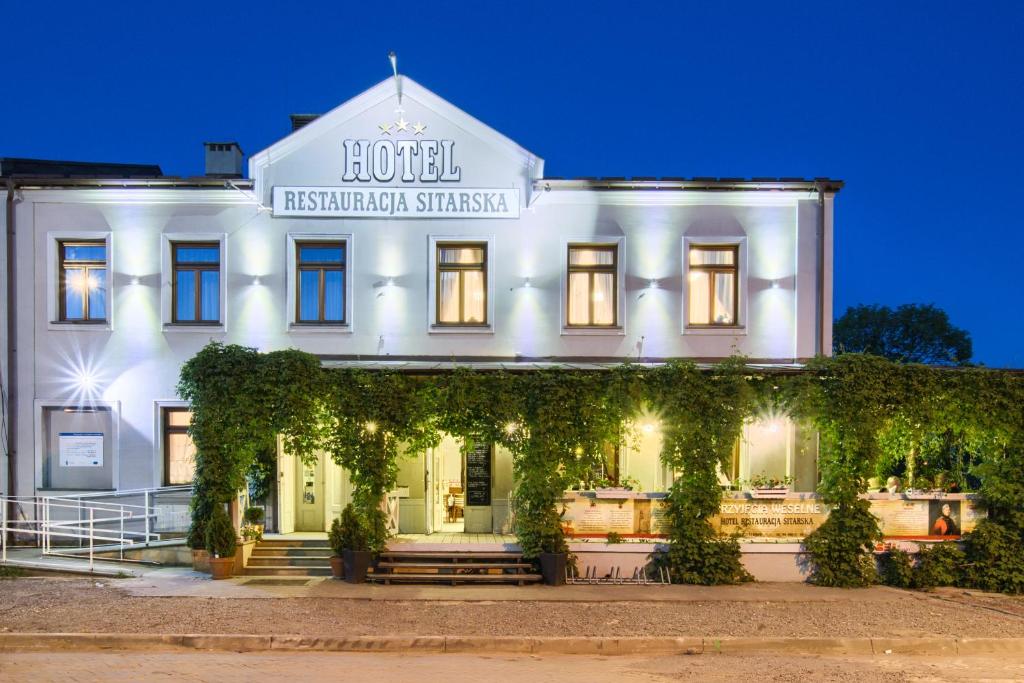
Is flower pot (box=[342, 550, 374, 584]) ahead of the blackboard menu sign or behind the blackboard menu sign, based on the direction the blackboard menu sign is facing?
ahead

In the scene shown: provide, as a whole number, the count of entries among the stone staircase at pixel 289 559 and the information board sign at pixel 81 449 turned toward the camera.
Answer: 2

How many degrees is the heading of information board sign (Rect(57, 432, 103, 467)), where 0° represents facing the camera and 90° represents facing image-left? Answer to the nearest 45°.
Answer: approximately 0°

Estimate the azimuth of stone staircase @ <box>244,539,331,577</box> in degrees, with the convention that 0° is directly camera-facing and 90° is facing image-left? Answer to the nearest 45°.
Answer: approximately 0°

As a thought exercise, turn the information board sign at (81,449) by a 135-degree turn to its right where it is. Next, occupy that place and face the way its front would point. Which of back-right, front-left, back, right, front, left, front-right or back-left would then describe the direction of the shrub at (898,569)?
back
